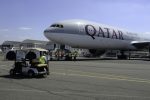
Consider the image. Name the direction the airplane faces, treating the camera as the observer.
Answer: facing the viewer and to the left of the viewer

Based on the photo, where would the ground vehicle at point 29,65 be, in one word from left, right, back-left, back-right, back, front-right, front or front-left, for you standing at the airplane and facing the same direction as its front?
front-left
